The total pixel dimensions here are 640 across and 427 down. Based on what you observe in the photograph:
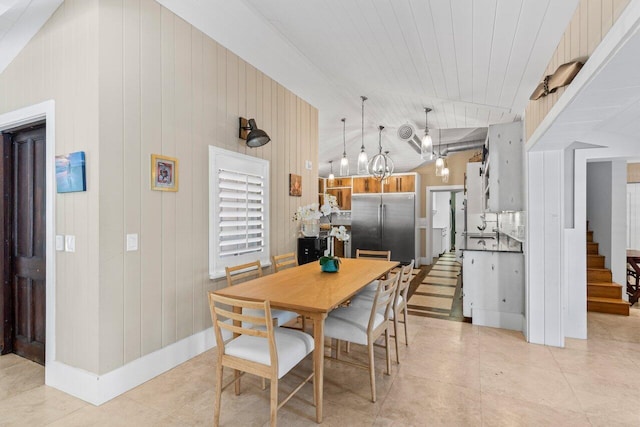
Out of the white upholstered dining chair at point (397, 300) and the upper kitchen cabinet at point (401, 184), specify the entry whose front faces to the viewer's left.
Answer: the white upholstered dining chair

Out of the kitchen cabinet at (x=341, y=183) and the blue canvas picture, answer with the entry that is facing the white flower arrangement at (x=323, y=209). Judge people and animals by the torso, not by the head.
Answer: the kitchen cabinet

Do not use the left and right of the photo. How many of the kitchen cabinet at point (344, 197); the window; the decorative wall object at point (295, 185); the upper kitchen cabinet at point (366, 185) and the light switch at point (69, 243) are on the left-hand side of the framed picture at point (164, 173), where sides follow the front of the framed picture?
4

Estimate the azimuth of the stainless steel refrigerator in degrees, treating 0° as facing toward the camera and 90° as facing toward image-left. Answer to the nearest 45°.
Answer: approximately 0°

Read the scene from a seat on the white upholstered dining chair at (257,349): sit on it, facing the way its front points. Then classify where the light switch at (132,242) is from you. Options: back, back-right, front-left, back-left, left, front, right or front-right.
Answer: left

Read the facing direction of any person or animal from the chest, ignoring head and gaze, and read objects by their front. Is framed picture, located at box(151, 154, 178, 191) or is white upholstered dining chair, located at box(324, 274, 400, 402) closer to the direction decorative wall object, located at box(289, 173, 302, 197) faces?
the white upholstered dining chair

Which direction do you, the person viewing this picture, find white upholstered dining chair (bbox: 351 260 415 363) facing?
facing to the left of the viewer

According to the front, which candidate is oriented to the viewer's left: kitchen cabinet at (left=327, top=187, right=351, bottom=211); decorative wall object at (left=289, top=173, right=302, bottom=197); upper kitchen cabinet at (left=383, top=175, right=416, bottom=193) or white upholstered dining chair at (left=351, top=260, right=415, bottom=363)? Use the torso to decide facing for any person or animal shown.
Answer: the white upholstered dining chair

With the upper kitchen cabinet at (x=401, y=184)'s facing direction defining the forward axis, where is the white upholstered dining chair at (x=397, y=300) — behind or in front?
in front

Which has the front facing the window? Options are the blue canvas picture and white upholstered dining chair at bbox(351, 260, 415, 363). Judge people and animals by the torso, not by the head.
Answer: the white upholstered dining chair

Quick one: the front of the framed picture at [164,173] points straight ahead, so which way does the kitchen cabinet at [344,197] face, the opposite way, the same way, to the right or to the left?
to the right

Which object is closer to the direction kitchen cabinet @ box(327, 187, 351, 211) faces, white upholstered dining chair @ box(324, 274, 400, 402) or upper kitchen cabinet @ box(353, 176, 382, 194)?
the white upholstered dining chair

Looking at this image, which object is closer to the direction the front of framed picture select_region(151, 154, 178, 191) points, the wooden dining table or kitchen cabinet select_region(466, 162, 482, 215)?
the wooden dining table

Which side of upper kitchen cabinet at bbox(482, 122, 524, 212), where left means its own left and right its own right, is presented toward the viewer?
left

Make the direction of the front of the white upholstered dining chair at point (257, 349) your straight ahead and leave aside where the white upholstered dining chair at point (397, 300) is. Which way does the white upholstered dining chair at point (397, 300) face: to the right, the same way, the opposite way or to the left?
to the left
